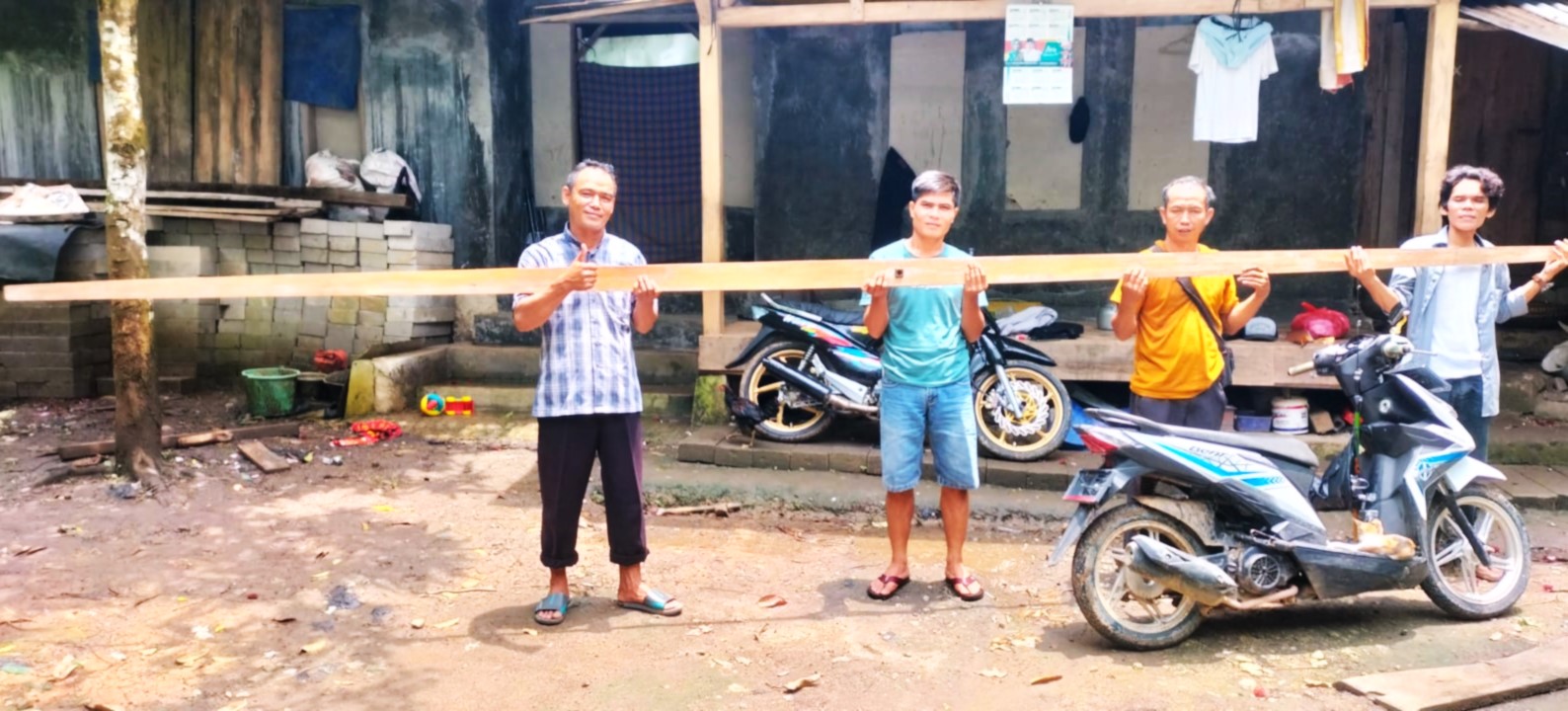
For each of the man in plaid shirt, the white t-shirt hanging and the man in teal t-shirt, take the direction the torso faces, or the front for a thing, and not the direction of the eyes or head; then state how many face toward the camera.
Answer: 3

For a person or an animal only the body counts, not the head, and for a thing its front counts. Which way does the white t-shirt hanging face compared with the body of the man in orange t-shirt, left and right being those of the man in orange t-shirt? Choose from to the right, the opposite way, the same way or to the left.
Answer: the same way

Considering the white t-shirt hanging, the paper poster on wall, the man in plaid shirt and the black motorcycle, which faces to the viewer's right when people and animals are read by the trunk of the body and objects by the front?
the black motorcycle

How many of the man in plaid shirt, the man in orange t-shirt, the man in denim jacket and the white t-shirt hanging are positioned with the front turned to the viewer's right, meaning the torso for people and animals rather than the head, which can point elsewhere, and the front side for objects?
0

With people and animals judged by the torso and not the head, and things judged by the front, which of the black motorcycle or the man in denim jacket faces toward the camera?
the man in denim jacket

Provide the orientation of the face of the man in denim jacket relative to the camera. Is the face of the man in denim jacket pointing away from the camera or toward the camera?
toward the camera

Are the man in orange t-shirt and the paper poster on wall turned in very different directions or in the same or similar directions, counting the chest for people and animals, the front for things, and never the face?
same or similar directions

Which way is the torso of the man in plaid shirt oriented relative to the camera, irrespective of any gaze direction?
toward the camera

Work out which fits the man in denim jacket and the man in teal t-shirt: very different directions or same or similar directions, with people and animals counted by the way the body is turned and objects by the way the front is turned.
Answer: same or similar directions

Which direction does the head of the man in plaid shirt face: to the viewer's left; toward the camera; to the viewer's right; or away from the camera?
toward the camera

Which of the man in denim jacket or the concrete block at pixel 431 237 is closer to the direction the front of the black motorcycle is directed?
the man in denim jacket

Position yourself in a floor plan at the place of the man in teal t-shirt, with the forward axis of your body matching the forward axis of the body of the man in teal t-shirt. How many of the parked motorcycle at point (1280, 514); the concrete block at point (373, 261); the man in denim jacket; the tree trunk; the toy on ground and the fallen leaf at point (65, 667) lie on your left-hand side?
2

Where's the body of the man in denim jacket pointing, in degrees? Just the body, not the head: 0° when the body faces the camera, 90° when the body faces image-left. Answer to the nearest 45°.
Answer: approximately 0°

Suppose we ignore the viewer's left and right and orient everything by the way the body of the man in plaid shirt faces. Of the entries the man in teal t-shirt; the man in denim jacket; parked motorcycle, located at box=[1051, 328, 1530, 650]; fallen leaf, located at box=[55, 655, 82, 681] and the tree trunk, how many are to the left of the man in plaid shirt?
3

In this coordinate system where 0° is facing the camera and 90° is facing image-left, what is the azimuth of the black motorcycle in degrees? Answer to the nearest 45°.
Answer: approximately 270°

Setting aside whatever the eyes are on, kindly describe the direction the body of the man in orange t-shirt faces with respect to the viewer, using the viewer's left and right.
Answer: facing the viewer

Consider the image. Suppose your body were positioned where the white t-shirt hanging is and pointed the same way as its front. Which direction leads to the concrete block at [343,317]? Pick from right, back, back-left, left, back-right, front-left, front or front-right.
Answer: right

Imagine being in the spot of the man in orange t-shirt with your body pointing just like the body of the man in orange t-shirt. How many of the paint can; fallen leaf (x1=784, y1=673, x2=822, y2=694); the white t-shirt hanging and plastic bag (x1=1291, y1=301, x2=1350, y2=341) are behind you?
3

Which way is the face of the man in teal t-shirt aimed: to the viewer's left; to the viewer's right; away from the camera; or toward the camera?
toward the camera

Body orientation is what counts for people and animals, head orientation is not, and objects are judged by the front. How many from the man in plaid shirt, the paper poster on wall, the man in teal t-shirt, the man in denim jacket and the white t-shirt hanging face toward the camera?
5
